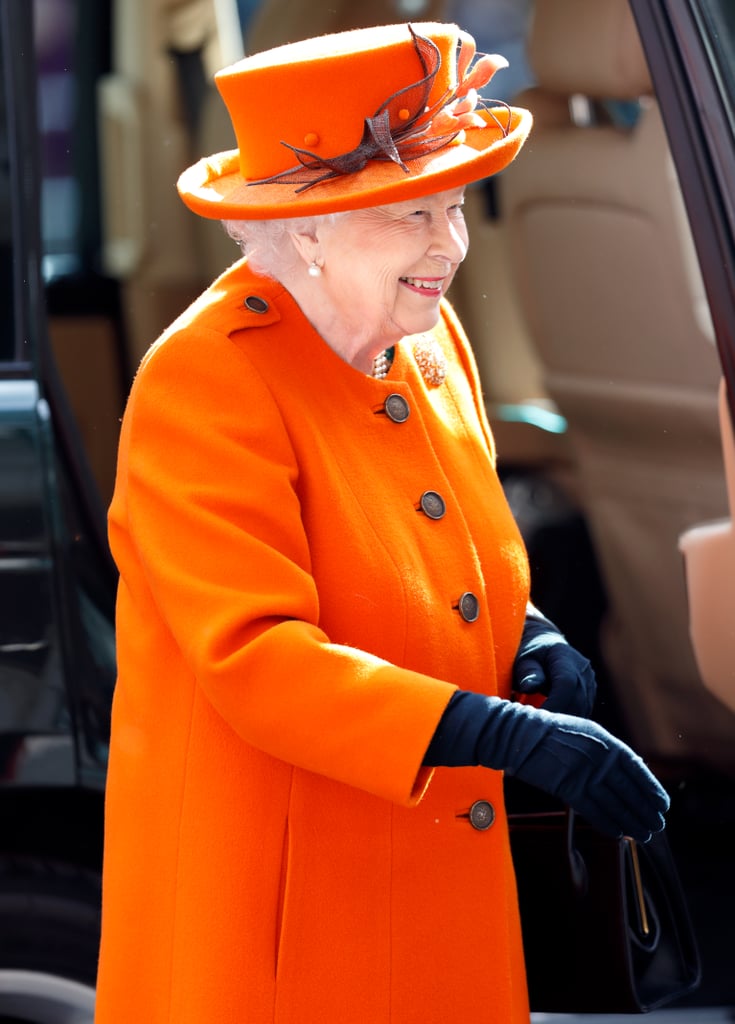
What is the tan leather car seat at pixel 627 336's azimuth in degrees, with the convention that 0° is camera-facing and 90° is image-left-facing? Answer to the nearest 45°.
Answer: approximately 225°

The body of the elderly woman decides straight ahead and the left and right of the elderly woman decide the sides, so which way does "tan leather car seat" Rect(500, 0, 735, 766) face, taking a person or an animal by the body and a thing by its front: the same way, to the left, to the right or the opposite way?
to the left

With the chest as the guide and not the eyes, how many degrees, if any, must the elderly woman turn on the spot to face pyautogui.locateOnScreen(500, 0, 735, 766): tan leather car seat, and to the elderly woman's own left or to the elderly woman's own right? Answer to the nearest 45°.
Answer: approximately 90° to the elderly woman's own left

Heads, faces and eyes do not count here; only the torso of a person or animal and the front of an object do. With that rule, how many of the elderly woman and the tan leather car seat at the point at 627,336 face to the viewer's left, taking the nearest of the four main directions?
0

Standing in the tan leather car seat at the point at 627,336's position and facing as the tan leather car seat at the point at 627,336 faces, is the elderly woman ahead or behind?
behind

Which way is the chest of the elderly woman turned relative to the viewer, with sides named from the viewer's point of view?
facing the viewer and to the right of the viewer
